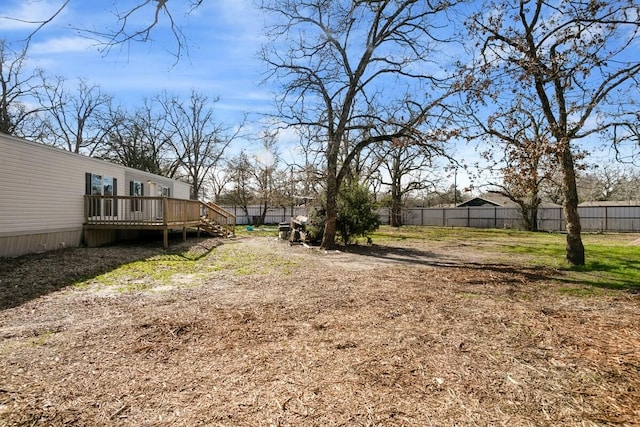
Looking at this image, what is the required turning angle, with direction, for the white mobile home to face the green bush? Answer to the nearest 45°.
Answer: approximately 45° to its left

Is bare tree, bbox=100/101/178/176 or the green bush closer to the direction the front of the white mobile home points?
the green bush

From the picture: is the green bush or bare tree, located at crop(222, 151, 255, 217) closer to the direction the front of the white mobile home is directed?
the green bush

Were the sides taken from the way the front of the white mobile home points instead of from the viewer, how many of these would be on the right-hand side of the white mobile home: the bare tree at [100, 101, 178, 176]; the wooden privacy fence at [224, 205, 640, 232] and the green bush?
0

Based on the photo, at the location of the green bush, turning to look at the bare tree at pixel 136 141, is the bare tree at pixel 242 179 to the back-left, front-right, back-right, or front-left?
front-right

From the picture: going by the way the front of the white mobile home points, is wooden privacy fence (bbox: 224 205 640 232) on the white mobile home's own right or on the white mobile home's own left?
on the white mobile home's own left

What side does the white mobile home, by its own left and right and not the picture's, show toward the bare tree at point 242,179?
left

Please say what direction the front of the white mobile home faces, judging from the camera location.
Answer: facing the viewer and to the right of the viewer

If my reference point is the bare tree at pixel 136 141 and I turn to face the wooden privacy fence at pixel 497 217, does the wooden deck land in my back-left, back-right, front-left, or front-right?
front-right

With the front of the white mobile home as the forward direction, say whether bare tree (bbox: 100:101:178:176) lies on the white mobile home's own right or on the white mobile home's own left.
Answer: on the white mobile home's own left
